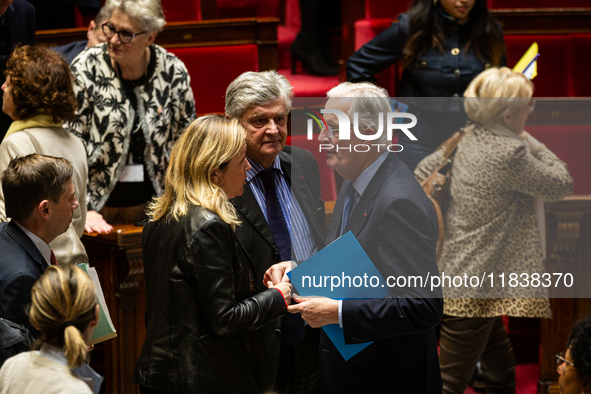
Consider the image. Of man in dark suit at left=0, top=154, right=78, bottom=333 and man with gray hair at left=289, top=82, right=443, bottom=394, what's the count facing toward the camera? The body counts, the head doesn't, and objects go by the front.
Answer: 0

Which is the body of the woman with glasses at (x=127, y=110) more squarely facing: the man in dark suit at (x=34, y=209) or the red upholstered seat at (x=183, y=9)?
the man in dark suit

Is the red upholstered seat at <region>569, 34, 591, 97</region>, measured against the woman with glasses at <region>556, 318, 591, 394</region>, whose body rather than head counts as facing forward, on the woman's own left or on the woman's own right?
on the woman's own right

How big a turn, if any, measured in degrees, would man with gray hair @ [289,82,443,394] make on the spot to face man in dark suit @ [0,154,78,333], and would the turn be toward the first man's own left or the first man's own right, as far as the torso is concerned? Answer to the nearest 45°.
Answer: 0° — they already face them

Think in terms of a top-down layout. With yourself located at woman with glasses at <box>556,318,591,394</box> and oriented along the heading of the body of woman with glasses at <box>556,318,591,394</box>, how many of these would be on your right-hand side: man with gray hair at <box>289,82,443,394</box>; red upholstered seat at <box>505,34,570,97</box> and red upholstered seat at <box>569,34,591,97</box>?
2

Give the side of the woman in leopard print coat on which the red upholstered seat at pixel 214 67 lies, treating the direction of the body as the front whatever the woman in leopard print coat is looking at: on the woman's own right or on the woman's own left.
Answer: on the woman's own left

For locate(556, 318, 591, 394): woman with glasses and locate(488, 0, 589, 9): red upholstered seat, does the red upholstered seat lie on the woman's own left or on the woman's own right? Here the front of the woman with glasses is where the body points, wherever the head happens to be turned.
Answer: on the woman's own right

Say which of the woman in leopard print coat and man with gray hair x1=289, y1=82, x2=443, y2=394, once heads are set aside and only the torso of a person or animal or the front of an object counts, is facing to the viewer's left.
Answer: the man with gray hair

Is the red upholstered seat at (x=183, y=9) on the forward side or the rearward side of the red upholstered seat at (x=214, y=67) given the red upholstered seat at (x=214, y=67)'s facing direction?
on the rearward side

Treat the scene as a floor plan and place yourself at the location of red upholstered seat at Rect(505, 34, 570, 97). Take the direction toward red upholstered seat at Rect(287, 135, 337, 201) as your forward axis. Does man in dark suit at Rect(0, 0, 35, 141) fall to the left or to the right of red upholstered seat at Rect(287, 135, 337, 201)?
right

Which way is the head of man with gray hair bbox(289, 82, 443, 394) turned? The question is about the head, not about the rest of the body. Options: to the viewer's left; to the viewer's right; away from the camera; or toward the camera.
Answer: to the viewer's left

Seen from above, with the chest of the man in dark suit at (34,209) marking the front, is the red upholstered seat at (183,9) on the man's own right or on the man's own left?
on the man's own left

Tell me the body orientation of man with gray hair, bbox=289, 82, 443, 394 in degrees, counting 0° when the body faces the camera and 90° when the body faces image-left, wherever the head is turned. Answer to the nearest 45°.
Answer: approximately 90°

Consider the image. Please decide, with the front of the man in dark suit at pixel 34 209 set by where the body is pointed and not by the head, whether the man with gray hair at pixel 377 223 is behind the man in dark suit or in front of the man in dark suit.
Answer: in front

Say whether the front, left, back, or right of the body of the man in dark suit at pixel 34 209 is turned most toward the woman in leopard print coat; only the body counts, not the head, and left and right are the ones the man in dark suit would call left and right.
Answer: front

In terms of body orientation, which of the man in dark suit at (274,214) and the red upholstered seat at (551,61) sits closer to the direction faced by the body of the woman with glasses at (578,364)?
the man in dark suit

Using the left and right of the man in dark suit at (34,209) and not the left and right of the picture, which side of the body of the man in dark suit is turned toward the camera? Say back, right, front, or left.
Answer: right

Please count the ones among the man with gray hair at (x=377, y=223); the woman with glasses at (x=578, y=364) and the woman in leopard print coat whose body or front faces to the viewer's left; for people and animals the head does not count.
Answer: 2
